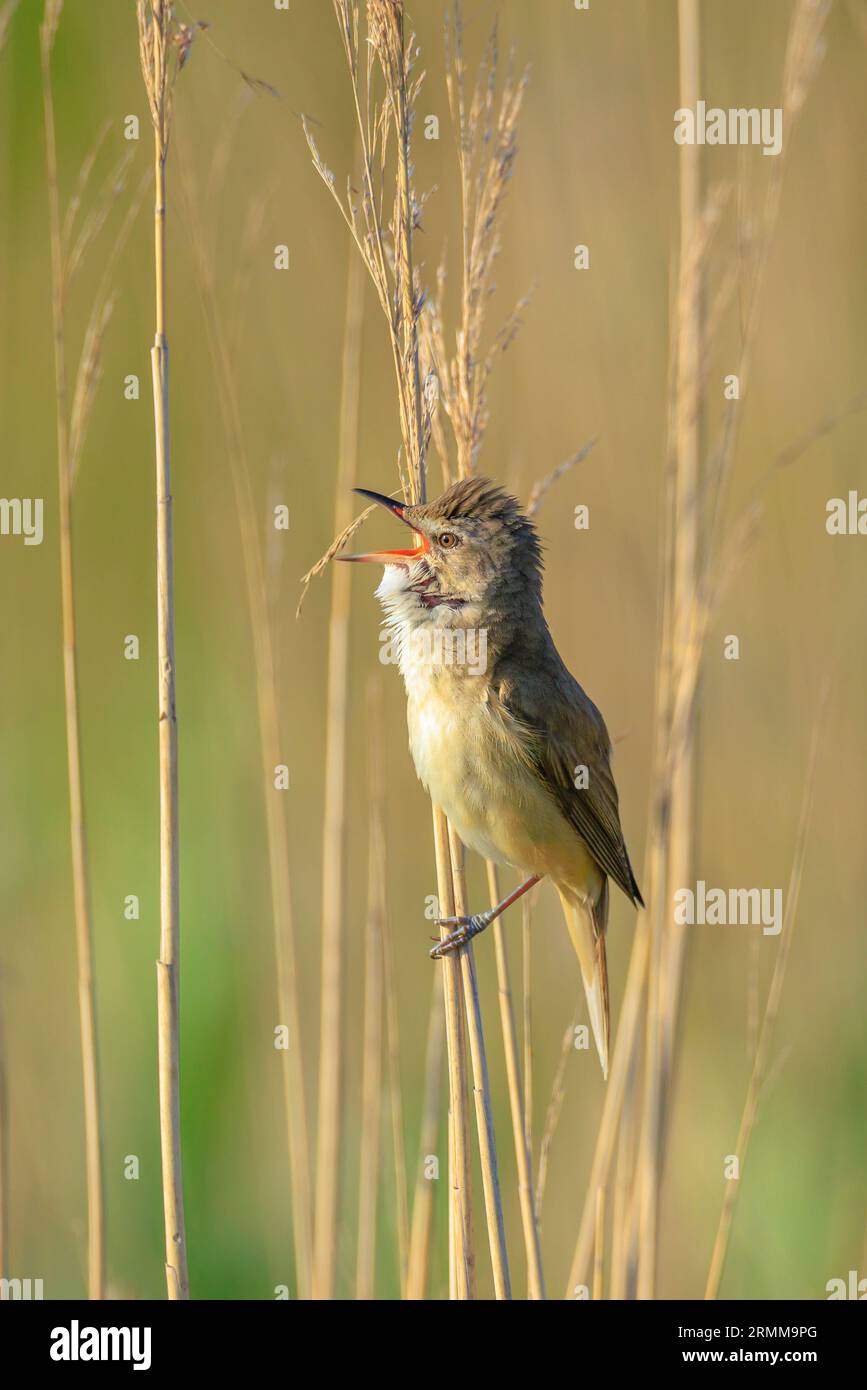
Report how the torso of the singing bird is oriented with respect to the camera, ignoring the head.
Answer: to the viewer's left

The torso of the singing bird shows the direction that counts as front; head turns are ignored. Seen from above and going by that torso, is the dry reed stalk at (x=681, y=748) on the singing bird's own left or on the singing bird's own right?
on the singing bird's own left
